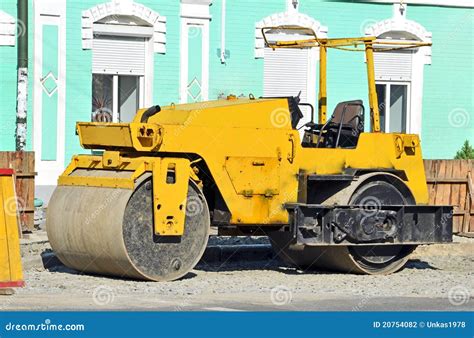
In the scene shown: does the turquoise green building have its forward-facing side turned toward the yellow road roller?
yes

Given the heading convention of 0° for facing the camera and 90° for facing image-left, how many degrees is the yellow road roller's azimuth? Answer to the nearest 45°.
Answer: approximately 45°

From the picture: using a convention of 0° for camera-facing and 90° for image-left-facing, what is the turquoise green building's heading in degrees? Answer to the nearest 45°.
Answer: approximately 0°

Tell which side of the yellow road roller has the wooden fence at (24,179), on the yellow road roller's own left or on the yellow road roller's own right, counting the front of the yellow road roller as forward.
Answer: on the yellow road roller's own right

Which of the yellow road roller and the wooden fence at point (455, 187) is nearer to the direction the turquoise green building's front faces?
the yellow road roller

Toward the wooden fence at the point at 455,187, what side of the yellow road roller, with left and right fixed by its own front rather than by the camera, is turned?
back
